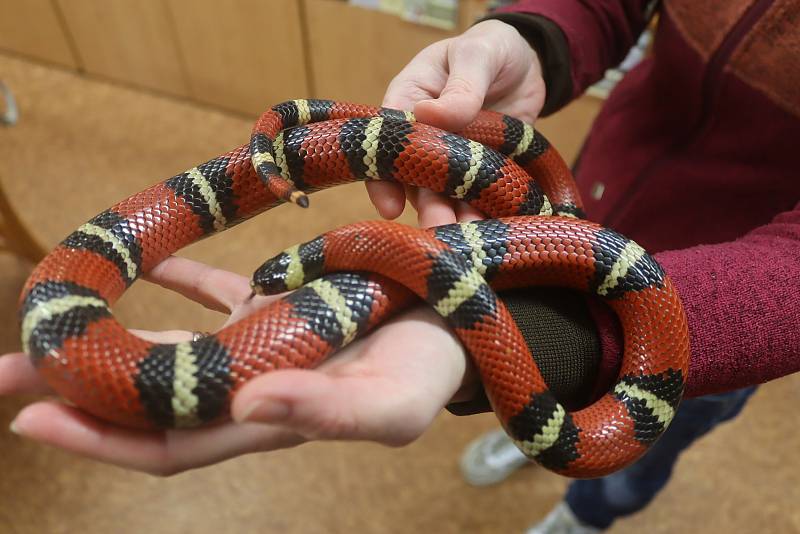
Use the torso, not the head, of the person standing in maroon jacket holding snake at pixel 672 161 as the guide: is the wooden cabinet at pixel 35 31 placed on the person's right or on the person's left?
on the person's right

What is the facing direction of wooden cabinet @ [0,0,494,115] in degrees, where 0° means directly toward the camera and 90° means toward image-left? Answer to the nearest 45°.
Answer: approximately 45°

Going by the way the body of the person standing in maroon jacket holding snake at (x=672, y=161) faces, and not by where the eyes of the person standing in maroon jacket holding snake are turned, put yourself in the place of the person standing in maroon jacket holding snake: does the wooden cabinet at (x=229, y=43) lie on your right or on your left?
on your right

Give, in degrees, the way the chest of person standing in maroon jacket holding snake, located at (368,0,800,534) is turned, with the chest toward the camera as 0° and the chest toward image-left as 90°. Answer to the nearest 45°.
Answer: approximately 45°

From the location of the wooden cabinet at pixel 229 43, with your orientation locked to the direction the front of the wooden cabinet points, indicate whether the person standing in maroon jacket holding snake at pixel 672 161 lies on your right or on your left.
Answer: on your left

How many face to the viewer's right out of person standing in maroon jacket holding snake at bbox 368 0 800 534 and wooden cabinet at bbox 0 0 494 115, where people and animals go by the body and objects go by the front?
0

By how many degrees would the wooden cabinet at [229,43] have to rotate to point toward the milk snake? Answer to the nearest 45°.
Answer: approximately 45° to its left
